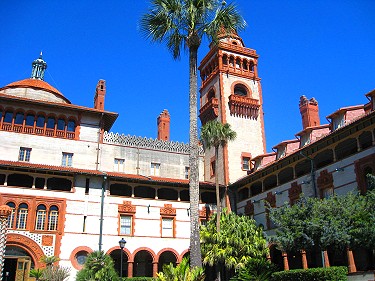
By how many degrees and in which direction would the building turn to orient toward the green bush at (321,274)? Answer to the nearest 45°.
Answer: approximately 45° to its left

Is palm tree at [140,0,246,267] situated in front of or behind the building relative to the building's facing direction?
in front

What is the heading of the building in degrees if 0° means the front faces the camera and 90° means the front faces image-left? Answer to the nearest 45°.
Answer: approximately 0°
